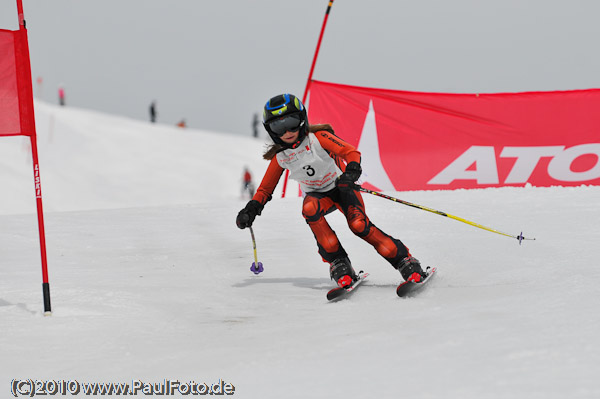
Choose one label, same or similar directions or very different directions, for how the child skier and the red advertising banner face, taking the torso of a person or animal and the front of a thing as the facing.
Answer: same or similar directions

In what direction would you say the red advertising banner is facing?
toward the camera

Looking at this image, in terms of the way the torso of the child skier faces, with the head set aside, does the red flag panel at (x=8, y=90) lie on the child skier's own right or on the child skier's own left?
on the child skier's own right

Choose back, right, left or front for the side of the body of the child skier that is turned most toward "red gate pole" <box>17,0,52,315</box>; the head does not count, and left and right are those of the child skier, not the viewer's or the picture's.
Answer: right

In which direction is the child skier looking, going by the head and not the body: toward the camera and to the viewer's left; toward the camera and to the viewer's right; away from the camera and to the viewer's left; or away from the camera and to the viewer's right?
toward the camera and to the viewer's left

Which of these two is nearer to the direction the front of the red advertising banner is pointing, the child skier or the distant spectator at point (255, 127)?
the child skier

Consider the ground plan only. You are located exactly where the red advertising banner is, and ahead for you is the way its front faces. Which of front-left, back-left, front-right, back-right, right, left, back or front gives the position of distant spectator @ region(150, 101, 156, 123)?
back-right

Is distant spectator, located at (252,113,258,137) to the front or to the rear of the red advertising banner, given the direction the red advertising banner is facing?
to the rear

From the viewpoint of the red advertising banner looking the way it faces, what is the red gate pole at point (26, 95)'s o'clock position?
The red gate pole is roughly at 1 o'clock from the red advertising banner.

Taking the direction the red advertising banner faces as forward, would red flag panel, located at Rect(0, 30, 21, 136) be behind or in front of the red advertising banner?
in front

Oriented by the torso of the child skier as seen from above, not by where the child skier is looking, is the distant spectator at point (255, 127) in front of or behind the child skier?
behind

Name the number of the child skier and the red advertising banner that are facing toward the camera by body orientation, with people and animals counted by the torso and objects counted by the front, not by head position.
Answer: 2

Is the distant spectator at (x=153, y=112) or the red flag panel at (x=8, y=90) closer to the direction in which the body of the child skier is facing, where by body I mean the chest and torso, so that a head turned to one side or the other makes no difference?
the red flag panel

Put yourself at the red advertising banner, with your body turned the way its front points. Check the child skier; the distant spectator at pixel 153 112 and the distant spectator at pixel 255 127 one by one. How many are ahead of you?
1
